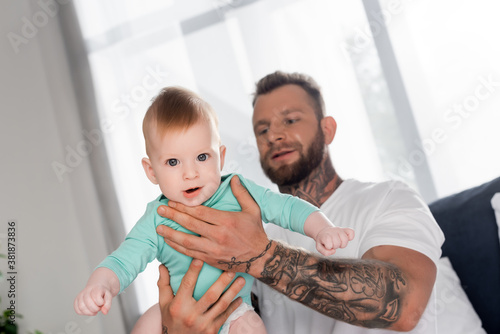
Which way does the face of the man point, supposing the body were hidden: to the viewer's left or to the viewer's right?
to the viewer's left

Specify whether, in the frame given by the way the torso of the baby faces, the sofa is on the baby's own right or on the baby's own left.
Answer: on the baby's own left

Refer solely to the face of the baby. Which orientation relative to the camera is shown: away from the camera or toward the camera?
toward the camera

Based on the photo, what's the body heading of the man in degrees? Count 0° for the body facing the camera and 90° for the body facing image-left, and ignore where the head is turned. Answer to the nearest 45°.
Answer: approximately 45°

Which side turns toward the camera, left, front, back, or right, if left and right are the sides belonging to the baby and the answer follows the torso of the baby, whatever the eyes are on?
front
